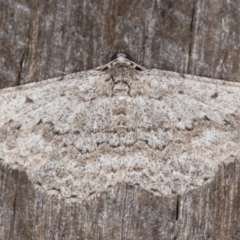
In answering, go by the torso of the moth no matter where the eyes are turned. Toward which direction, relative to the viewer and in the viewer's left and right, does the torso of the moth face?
facing away from the viewer
